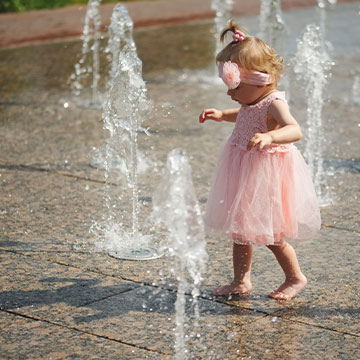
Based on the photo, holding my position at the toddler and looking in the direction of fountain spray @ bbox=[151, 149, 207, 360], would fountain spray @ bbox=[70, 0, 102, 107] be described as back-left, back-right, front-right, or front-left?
back-right

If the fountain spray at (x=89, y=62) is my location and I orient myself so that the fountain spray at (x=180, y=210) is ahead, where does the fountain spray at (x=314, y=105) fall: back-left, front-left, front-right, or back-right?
front-left

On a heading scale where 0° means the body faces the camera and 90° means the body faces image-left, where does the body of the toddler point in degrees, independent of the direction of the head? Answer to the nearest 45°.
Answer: approximately 45°

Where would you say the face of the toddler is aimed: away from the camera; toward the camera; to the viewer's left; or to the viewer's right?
to the viewer's left

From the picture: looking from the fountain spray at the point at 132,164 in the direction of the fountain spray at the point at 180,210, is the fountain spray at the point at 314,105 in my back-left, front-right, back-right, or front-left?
back-left

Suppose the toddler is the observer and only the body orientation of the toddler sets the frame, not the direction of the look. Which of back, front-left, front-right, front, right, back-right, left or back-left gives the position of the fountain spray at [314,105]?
back-right

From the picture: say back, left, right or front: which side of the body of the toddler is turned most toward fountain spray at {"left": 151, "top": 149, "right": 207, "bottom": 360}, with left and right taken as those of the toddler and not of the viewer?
front

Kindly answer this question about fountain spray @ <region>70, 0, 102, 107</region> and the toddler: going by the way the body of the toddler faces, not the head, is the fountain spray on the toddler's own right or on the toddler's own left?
on the toddler's own right
